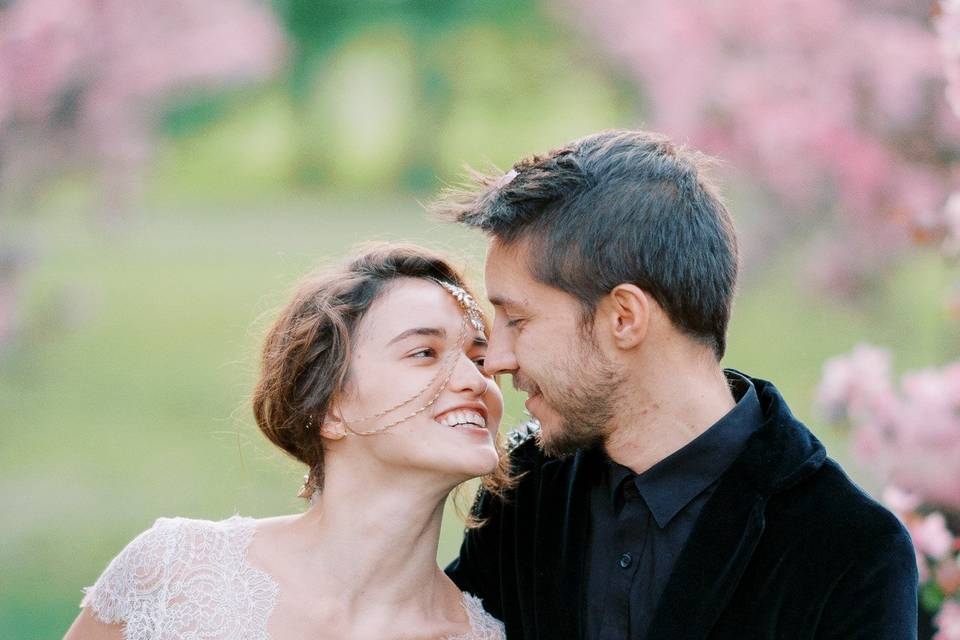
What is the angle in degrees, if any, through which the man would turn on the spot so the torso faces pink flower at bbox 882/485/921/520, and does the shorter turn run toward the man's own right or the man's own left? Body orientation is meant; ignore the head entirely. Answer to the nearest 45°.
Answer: approximately 180°

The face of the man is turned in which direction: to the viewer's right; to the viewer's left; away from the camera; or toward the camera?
to the viewer's left

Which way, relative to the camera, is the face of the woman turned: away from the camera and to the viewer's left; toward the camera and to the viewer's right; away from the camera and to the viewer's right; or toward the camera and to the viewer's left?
toward the camera and to the viewer's right

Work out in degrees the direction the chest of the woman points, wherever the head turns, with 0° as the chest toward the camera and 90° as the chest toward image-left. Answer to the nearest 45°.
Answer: approximately 315°

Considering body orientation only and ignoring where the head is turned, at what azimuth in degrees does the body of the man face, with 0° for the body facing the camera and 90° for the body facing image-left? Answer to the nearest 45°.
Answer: approximately 45°

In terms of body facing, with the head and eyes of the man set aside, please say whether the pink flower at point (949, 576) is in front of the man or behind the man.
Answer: behind

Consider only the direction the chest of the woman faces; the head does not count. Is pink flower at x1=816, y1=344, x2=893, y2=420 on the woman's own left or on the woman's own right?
on the woman's own left

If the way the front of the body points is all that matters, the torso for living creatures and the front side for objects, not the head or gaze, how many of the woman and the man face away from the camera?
0

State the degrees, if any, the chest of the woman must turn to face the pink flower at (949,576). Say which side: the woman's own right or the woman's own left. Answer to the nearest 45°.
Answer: approximately 45° to the woman's own left

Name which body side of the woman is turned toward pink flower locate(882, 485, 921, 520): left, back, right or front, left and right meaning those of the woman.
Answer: left

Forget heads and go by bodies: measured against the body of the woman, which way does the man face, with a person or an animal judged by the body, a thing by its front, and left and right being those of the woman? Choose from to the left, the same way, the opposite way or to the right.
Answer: to the right
